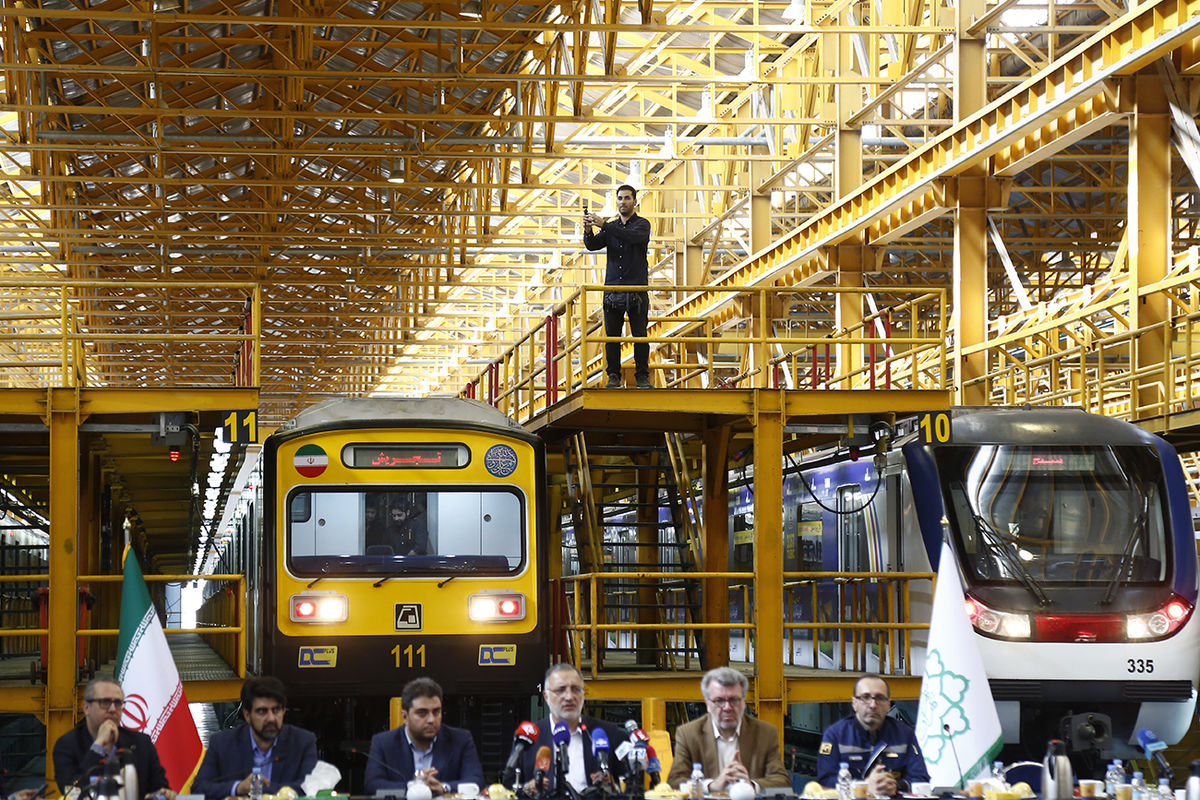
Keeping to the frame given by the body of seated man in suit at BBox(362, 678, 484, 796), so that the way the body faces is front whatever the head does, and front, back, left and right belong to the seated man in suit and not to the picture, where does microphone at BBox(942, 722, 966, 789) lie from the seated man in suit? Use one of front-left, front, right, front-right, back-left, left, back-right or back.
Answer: left

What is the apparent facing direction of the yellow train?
toward the camera

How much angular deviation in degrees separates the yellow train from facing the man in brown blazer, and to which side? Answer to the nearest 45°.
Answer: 0° — it already faces them

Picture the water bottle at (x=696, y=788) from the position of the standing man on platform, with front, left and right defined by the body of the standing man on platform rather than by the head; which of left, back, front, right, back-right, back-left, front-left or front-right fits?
front

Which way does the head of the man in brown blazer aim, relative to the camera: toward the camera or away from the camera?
toward the camera

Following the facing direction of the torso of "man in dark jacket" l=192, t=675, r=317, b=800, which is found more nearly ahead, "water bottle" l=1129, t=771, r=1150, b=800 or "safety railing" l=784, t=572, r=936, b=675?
the water bottle

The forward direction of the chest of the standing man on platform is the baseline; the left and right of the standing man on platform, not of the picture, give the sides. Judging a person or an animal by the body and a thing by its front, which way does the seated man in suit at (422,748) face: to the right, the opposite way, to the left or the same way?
the same way

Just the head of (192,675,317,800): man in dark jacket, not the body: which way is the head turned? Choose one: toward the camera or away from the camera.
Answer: toward the camera

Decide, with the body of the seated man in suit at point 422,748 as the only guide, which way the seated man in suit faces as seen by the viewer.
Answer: toward the camera

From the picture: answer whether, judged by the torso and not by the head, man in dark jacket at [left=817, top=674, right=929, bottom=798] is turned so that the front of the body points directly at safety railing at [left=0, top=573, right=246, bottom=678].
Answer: no

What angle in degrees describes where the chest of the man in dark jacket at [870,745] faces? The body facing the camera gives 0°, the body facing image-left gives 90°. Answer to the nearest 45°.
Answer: approximately 0°

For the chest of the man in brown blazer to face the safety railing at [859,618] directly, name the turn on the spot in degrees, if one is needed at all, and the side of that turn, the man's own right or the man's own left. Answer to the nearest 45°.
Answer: approximately 180°

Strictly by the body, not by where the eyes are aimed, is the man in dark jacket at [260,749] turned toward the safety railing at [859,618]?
no

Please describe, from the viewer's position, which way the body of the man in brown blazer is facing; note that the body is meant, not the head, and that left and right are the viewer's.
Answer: facing the viewer

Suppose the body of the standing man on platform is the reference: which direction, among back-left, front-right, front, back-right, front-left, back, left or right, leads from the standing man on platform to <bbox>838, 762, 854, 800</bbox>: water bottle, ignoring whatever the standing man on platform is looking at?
front

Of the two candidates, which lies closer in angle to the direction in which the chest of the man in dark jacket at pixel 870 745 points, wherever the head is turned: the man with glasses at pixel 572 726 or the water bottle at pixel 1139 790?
the water bottle

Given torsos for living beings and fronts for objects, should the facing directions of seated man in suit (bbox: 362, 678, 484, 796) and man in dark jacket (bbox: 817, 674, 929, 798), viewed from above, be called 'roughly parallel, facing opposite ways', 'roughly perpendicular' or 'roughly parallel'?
roughly parallel

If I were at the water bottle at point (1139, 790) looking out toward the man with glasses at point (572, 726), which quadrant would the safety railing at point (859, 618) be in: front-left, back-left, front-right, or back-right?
front-right

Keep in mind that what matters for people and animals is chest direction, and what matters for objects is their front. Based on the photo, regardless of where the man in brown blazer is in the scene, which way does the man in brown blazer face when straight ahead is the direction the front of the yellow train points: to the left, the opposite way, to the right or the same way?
the same way
